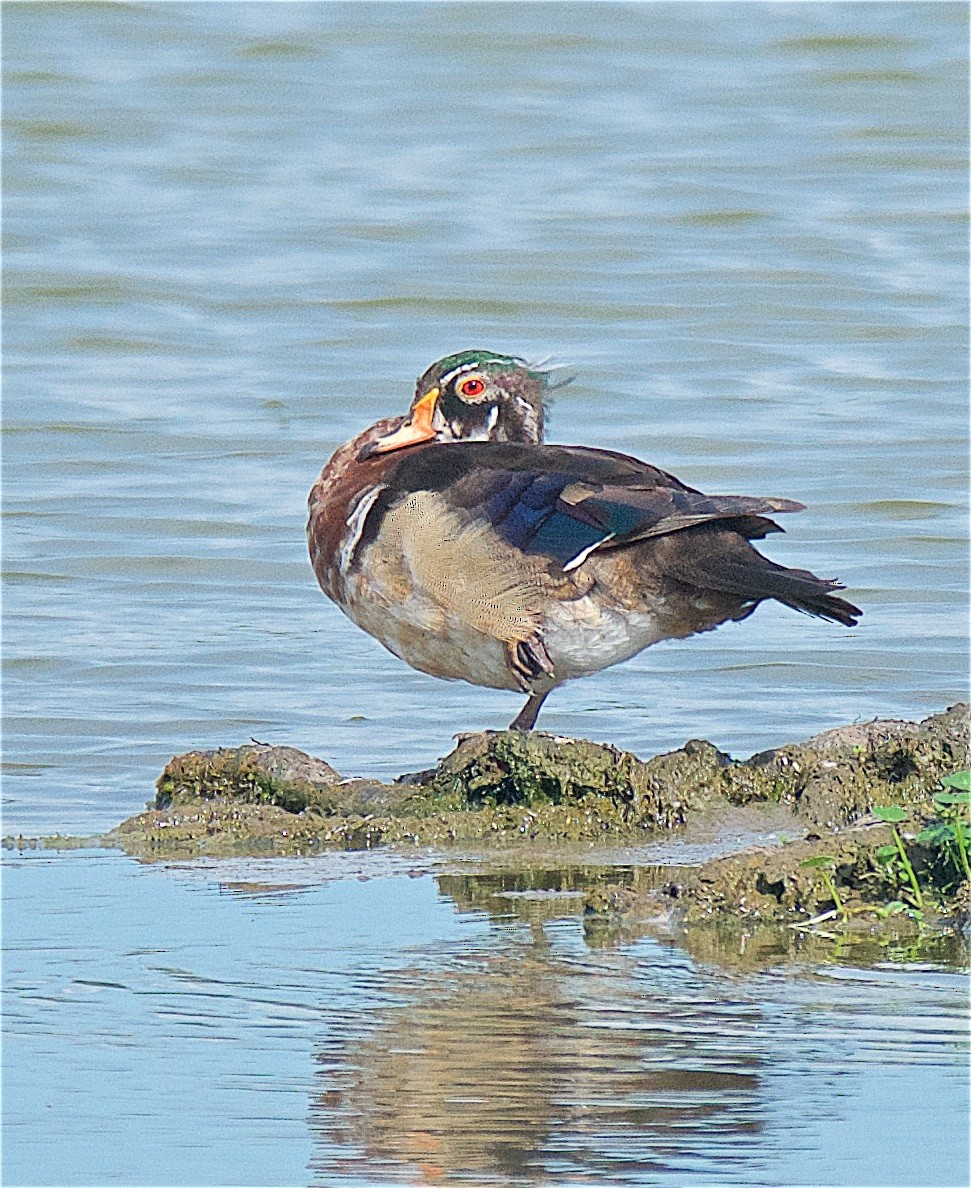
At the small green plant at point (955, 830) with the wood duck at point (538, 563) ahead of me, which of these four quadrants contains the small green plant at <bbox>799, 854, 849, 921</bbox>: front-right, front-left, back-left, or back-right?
front-left

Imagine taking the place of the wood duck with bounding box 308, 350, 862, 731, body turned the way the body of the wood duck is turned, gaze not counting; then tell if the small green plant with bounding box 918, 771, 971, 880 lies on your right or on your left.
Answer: on your left

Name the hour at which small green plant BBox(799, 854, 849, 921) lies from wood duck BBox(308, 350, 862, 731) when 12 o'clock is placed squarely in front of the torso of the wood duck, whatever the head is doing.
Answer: The small green plant is roughly at 8 o'clock from the wood duck.

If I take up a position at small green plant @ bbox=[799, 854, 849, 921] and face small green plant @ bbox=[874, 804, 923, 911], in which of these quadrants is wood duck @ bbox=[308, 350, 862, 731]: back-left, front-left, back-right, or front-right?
back-left

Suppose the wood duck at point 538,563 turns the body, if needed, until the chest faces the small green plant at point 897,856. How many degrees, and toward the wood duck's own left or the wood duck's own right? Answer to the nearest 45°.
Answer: approximately 135° to the wood duck's own left

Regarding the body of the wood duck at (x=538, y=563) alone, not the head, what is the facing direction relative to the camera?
to the viewer's left
